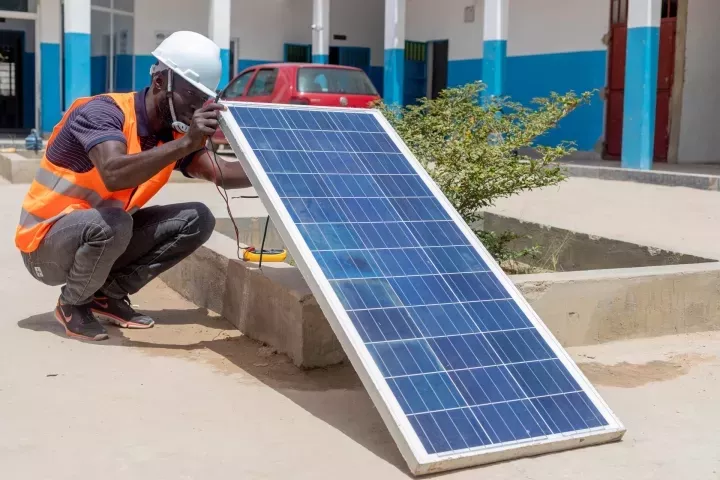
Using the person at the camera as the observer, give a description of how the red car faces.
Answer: facing away from the viewer and to the left of the viewer

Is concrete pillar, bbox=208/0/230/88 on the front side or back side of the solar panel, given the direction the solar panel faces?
on the back side

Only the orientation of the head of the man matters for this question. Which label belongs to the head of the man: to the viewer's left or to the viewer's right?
to the viewer's right

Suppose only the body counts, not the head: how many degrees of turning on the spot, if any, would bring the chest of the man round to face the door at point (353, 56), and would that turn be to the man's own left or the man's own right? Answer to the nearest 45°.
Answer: approximately 135° to the man's own left

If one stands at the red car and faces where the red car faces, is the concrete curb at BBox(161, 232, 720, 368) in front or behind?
behind

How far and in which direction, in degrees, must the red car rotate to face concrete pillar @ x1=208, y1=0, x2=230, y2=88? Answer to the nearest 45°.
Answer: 0° — it already faces it

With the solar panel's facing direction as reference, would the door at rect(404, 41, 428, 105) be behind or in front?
behind

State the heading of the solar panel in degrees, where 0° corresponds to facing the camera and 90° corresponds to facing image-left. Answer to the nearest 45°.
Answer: approximately 315°

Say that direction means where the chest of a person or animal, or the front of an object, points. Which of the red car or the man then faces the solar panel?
the man

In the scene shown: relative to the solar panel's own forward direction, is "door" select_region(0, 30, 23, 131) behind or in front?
behind

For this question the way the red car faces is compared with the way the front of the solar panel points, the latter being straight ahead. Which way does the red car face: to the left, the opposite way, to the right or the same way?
the opposite way

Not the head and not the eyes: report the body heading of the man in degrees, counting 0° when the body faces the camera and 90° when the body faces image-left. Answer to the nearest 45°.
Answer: approximately 315°
